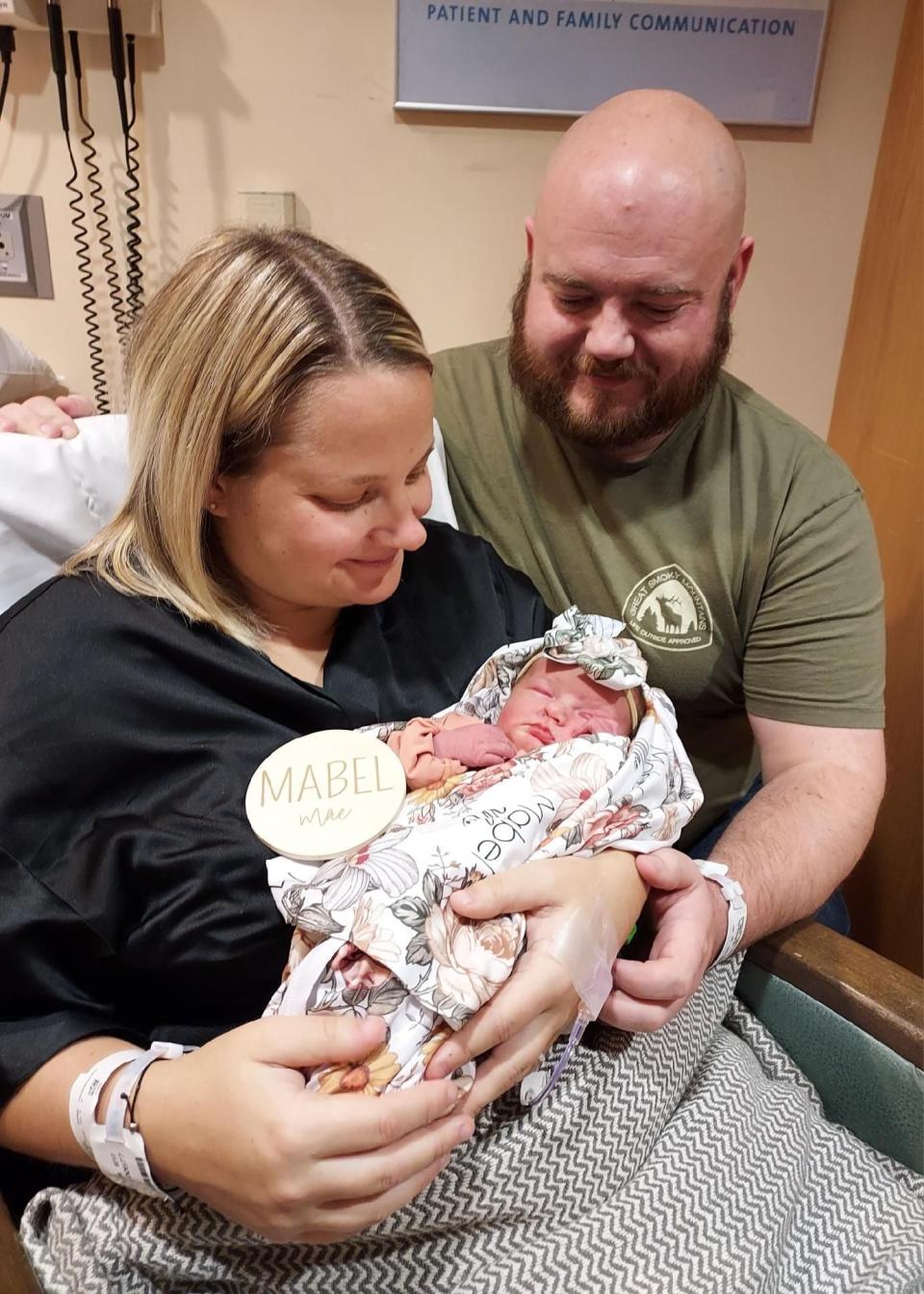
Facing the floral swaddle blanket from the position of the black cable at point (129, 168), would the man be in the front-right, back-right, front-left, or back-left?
front-left

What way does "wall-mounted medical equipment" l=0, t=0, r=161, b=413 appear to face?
toward the camera

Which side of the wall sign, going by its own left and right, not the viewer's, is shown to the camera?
front

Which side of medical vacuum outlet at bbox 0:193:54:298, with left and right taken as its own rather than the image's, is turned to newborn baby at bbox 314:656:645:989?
front

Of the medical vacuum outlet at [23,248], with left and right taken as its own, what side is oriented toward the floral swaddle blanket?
front

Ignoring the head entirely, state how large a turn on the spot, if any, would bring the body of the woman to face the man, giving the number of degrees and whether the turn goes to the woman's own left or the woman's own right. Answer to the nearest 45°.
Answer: approximately 90° to the woman's own left

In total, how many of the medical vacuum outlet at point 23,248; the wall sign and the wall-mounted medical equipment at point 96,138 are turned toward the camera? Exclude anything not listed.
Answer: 3

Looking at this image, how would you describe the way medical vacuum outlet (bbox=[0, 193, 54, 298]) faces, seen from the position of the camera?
facing the viewer

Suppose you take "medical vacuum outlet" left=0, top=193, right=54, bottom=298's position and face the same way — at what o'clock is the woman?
The woman is roughly at 12 o'clock from the medical vacuum outlet.

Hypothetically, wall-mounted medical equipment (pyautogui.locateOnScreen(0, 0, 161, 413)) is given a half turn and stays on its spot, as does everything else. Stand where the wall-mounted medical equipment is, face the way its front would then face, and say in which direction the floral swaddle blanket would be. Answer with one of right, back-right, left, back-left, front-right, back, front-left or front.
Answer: back

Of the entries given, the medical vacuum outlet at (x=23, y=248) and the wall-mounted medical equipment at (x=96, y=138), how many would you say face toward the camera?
2

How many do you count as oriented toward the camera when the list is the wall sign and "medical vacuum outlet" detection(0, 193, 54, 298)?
2
